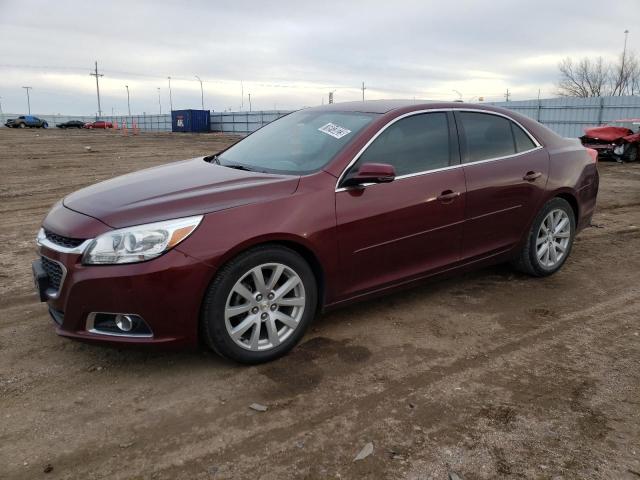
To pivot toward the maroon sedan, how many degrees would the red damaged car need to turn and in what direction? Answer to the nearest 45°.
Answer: approximately 45° to its left

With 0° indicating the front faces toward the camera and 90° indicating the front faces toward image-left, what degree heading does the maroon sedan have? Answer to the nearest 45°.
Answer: approximately 45°

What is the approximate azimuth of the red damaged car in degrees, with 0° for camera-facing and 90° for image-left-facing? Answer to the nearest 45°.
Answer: approximately 45°

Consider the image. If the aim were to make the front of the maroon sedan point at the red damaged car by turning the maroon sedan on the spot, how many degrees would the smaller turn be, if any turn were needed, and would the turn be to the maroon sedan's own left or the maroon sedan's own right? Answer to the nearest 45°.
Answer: approximately 180°
